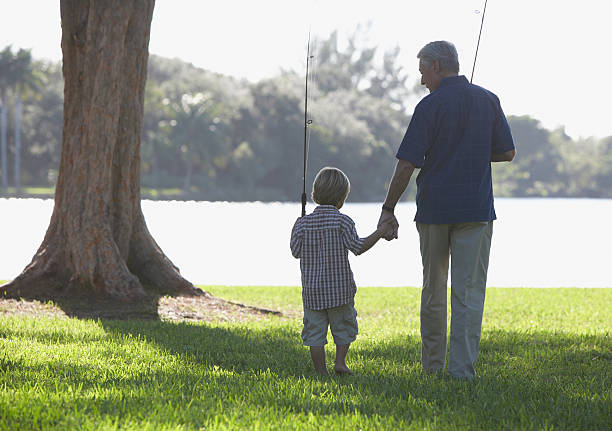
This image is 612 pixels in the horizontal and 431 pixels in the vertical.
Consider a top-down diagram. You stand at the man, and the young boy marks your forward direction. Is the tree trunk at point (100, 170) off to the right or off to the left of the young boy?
right

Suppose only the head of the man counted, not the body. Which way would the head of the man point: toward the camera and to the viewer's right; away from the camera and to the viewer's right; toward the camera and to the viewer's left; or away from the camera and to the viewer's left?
away from the camera and to the viewer's left

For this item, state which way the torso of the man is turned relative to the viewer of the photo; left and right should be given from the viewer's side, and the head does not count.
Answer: facing away from the viewer

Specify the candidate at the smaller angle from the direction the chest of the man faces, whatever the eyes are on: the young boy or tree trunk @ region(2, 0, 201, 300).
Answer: the tree trunk

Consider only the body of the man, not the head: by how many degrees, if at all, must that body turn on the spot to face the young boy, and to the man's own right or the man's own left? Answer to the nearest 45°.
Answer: approximately 90° to the man's own left

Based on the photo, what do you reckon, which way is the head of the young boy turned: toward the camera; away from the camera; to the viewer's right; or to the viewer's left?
away from the camera
